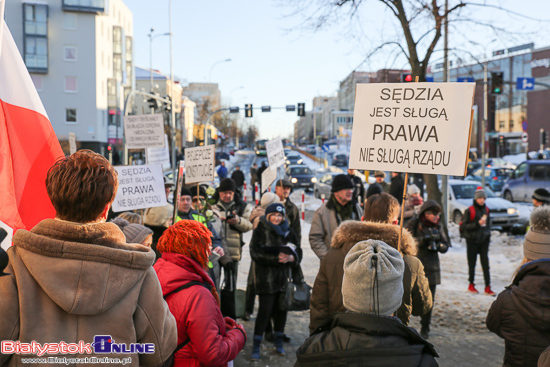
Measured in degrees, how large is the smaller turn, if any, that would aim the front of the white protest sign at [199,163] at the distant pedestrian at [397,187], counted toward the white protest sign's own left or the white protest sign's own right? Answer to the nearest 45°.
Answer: approximately 135° to the white protest sign's own left

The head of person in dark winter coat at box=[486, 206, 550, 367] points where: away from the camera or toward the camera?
away from the camera

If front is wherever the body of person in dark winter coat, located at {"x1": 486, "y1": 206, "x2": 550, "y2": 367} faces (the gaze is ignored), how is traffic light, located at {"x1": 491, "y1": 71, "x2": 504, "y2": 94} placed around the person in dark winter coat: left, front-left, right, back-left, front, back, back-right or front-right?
front

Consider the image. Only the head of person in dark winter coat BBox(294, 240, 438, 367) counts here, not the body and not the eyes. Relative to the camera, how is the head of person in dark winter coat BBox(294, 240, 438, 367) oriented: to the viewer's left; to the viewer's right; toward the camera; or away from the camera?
away from the camera

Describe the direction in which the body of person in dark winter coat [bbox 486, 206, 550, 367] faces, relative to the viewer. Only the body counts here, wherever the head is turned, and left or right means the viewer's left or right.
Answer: facing away from the viewer

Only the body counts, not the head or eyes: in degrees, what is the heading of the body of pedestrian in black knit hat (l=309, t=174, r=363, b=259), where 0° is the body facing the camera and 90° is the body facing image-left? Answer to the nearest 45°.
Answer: approximately 315°

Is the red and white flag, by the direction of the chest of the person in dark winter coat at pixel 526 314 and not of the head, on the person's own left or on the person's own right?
on the person's own left

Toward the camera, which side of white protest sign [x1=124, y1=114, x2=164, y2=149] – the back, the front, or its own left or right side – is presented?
front

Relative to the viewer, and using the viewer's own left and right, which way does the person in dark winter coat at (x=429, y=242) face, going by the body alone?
facing the viewer and to the right of the viewer

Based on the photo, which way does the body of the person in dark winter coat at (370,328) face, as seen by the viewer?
away from the camera

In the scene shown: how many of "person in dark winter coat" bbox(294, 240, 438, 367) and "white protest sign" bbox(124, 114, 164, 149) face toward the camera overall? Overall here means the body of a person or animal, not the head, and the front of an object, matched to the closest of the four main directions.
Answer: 1

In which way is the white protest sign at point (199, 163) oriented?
toward the camera

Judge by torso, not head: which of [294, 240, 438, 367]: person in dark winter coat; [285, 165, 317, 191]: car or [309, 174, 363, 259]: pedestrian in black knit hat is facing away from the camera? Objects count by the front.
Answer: the person in dark winter coat
